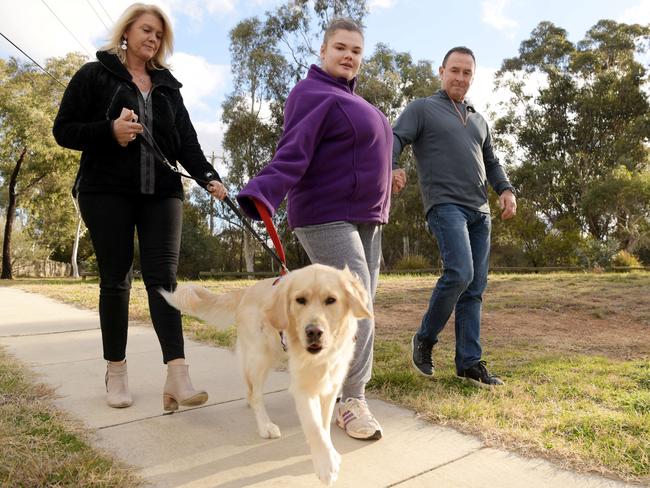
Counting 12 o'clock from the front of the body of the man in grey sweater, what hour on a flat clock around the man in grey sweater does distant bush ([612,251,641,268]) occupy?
The distant bush is roughly at 8 o'clock from the man in grey sweater.

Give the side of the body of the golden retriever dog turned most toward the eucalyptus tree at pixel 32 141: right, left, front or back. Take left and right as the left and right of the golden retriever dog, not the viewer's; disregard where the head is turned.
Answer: back

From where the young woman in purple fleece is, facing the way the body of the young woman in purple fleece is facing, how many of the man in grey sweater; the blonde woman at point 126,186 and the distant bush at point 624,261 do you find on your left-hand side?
2

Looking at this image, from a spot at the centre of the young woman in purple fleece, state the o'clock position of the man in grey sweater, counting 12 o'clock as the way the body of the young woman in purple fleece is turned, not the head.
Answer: The man in grey sweater is roughly at 9 o'clock from the young woman in purple fleece.

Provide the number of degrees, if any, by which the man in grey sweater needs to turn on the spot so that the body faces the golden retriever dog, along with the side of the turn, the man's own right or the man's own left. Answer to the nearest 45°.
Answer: approximately 45° to the man's own right

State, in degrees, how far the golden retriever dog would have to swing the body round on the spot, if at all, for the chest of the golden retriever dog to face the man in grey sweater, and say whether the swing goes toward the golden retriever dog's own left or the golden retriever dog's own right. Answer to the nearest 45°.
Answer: approximately 90° to the golden retriever dog's own left

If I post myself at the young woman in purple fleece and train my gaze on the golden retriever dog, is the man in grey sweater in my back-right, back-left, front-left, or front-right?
back-left

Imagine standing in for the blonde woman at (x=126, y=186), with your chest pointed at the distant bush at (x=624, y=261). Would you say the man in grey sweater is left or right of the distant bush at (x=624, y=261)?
right

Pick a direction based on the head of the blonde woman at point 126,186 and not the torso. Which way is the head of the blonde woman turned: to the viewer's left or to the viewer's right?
to the viewer's right

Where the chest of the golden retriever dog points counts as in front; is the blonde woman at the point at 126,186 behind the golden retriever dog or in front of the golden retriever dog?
behind
